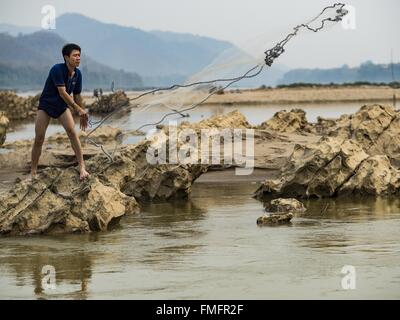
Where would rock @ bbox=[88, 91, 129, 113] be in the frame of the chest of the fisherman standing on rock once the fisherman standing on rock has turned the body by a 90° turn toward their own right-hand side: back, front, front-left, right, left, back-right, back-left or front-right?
back-right

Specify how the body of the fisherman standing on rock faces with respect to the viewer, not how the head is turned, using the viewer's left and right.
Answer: facing the viewer and to the right of the viewer

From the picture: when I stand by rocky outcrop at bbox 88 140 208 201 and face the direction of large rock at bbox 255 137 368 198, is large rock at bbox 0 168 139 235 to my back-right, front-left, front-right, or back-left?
back-right

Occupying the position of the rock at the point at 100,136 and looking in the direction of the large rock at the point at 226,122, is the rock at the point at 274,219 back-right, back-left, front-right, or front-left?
front-right

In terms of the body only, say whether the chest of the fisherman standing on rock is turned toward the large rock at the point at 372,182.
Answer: no

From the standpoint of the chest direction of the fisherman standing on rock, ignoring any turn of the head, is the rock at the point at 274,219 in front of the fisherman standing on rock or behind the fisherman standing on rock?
in front

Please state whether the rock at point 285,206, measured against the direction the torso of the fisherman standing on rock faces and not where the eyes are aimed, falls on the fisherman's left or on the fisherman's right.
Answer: on the fisherman's left

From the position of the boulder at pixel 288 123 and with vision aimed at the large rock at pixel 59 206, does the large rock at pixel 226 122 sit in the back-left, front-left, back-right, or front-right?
front-right

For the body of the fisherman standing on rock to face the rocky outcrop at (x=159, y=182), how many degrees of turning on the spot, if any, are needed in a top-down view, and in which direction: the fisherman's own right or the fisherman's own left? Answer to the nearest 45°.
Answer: approximately 90° to the fisherman's own left

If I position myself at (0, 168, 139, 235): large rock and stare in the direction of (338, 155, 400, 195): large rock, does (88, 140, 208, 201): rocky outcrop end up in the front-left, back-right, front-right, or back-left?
front-left

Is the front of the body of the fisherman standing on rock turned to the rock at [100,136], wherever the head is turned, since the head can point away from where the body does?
no

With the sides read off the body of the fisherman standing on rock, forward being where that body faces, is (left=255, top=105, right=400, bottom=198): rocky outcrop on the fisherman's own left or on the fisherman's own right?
on the fisherman's own left

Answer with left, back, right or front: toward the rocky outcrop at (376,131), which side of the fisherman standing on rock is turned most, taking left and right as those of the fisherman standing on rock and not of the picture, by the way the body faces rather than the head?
left
